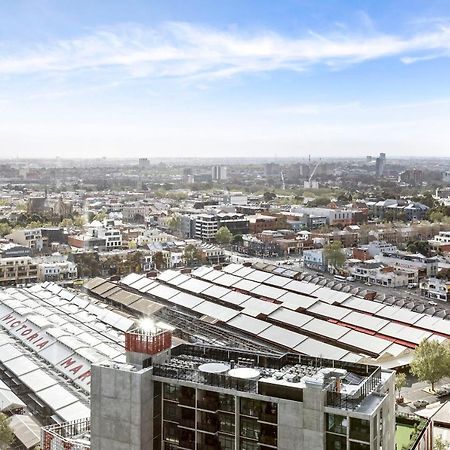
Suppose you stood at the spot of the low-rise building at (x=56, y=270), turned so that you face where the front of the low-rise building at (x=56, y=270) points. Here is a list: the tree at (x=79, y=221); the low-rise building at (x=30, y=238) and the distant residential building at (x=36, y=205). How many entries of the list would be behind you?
3

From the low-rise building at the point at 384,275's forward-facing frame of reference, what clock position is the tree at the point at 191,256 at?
The tree is roughly at 2 o'clock from the low-rise building.

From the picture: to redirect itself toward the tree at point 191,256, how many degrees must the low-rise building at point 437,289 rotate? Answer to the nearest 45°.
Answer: approximately 45° to its right

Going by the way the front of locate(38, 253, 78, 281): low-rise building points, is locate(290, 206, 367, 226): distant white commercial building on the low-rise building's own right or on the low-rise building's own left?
on the low-rise building's own left

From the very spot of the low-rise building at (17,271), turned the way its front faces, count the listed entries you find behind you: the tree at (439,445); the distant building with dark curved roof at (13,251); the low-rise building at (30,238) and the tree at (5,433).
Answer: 2

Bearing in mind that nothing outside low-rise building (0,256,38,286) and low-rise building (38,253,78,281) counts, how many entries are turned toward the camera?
2

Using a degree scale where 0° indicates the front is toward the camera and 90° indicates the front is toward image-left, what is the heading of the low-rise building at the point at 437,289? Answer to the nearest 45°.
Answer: approximately 45°
